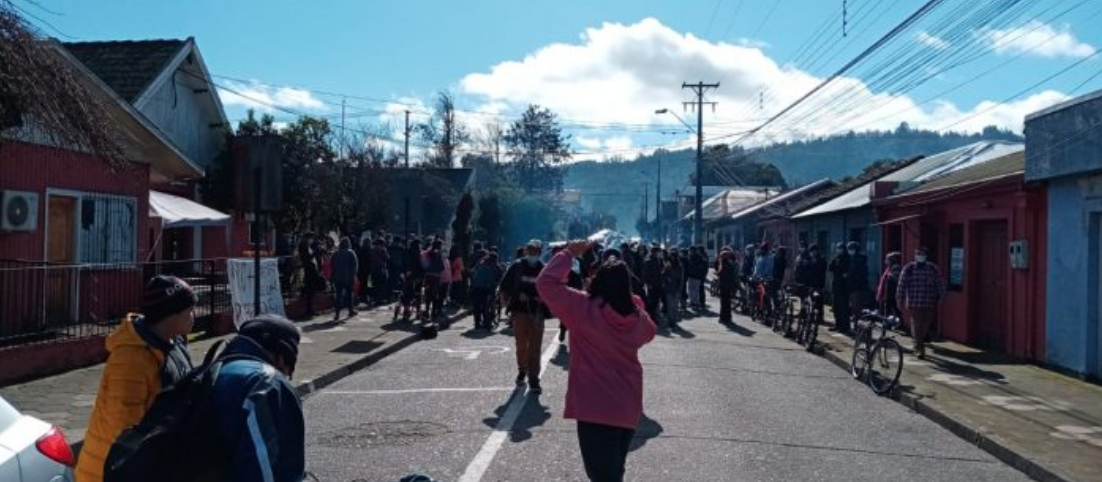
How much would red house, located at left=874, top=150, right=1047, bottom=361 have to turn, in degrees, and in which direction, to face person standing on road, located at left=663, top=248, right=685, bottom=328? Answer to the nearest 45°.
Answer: approximately 45° to its right

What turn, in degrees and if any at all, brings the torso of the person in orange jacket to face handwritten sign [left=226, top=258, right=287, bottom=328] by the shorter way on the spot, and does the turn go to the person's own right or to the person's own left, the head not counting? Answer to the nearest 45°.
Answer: approximately 90° to the person's own left

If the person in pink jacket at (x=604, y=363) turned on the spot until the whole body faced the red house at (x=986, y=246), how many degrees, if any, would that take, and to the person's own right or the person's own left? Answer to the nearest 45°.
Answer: approximately 45° to the person's own right

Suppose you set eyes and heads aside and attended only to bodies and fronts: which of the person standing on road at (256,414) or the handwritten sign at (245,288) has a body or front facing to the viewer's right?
the person standing on road

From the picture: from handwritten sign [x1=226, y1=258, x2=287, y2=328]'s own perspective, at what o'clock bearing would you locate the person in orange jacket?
The person in orange jacket is roughly at 12 o'clock from the handwritten sign.

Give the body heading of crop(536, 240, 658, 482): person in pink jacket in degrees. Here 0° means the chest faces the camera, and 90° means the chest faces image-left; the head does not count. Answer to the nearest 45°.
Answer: approximately 180°

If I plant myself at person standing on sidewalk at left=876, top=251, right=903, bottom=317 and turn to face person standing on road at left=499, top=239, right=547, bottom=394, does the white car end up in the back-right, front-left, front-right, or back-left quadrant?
front-left

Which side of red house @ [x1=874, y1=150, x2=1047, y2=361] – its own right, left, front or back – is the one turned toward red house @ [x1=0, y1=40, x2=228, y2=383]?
front

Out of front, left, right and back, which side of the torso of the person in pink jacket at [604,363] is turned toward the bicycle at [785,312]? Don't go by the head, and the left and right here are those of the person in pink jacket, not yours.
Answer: front

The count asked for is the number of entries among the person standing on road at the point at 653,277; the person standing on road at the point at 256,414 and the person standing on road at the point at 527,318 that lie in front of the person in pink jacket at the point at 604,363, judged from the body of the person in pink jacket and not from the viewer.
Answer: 2

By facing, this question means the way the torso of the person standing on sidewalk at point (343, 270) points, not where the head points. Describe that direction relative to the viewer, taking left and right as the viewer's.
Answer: facing away from the viewer

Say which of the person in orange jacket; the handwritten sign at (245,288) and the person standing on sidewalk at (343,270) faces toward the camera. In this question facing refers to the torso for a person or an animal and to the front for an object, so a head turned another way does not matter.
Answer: the handwritten sign

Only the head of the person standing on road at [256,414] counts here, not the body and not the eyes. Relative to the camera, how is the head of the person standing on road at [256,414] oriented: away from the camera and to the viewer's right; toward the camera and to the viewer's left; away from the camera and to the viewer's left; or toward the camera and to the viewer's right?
away from the camera and to the viewer's right

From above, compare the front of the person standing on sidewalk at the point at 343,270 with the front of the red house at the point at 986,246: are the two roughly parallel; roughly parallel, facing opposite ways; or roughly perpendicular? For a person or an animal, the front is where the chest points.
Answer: roughly perpendicular
